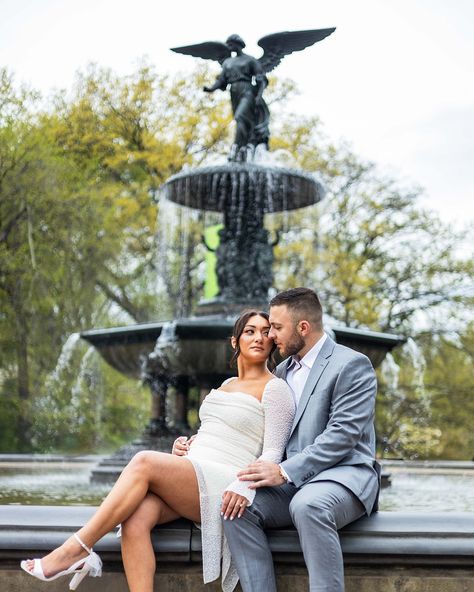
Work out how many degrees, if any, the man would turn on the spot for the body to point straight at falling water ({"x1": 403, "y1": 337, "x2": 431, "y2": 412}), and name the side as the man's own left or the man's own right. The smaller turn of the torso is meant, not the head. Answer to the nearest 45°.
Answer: approximately 135° to the man's own right

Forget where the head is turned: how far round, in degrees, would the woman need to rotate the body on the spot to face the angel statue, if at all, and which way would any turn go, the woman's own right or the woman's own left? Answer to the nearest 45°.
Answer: approximately 135° to the woman's own right

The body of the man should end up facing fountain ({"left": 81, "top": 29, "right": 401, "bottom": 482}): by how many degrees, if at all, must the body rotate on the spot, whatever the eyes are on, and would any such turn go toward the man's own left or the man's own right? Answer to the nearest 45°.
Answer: approximately 135° to the man's own right

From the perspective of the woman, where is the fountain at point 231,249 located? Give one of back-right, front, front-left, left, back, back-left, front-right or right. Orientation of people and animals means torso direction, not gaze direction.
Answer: back-right

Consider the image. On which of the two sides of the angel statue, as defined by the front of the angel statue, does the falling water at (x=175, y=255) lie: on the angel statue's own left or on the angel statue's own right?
on the angel statue's own right

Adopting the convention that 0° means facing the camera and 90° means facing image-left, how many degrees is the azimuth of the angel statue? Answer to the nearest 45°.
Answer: approximately 45°

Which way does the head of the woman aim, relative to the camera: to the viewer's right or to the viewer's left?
to the viewer's right

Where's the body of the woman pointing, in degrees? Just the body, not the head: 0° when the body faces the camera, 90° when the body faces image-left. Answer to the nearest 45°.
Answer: approximately 45°
